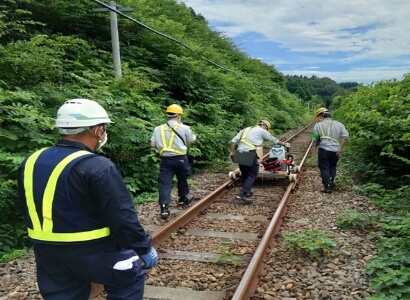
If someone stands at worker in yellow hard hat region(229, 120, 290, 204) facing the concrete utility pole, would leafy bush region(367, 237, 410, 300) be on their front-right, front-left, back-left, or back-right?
back-left

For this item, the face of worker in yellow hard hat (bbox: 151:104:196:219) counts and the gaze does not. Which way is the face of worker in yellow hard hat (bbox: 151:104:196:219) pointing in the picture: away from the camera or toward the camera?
away from the camera

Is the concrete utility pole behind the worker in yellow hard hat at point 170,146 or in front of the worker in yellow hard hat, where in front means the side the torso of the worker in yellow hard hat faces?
in front

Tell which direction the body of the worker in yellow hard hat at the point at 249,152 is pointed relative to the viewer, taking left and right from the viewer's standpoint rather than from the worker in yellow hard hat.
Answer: facing away from the viewer and to the right of the viewer

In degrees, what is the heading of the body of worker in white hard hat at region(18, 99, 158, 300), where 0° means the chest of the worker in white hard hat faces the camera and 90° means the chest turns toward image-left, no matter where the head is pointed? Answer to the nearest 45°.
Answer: approximately 225°

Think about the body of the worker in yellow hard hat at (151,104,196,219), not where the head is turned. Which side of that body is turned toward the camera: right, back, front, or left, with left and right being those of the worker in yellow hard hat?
back

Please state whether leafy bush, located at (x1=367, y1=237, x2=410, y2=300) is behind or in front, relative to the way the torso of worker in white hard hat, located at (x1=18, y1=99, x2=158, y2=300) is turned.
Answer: in front

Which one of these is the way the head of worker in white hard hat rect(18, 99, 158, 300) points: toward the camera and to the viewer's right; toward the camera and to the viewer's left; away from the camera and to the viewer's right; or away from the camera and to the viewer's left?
away from the camera and to the viewer's right

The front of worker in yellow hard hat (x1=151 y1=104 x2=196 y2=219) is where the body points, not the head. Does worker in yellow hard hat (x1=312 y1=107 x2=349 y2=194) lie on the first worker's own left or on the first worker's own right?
on the first worker's own right

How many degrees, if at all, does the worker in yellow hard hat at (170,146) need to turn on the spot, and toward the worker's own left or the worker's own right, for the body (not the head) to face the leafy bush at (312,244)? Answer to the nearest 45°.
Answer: approximately 135° to the worker's own right

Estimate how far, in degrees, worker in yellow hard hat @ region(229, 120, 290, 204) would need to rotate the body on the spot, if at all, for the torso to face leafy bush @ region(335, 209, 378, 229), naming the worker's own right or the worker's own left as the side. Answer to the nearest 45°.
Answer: approximately 90° to the worker's own right
